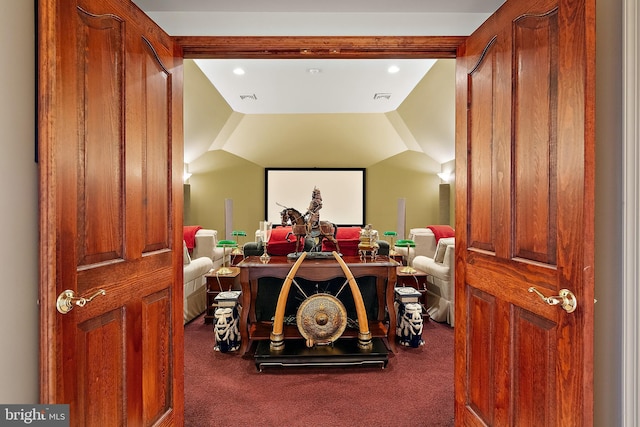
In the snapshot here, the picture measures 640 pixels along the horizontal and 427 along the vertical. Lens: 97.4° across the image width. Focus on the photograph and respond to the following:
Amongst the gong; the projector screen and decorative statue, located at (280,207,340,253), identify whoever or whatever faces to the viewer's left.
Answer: the decorative statue

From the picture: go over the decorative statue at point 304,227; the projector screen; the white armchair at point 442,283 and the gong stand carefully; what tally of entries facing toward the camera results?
2

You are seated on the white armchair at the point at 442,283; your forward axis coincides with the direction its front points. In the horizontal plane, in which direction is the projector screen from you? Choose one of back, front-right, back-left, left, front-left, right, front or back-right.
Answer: front

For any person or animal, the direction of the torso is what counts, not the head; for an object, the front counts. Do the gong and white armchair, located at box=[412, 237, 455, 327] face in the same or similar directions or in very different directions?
very different directions

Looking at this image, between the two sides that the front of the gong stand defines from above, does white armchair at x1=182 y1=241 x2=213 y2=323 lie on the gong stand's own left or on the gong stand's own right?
on the gong stand's own right

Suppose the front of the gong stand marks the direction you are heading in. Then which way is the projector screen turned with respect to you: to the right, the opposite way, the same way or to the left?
the same way

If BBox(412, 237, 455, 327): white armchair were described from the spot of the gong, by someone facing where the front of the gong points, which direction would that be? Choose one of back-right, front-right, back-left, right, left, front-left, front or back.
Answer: back-left

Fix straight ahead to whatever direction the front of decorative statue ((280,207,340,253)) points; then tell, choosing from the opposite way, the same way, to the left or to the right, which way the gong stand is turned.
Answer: to the left

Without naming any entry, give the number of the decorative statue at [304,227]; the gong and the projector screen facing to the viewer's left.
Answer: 1

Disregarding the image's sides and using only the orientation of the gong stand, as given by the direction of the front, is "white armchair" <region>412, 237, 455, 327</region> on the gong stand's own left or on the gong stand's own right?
on the gong stand's own left

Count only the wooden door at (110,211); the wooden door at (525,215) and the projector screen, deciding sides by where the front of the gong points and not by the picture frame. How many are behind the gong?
1

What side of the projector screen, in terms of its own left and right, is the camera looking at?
front

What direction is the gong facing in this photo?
toward the camera

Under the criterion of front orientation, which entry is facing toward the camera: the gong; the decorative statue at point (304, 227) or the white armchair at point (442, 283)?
the gong

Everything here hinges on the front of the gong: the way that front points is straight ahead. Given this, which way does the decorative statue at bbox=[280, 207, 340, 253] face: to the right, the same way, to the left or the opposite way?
to the right

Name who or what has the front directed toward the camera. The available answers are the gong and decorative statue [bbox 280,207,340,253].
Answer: the gong

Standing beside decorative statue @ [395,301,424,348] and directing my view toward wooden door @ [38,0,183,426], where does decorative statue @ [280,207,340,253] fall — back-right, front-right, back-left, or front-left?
front-right

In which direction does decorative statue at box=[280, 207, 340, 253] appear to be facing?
to the viewer's left
